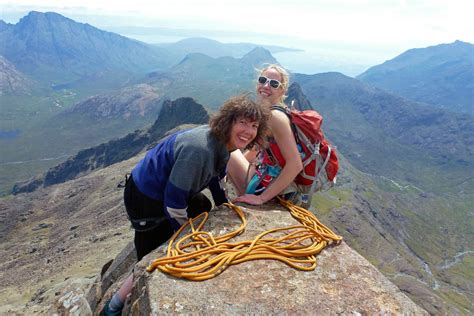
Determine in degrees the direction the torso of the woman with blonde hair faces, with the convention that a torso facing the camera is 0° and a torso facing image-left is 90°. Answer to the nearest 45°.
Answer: approximately 90°

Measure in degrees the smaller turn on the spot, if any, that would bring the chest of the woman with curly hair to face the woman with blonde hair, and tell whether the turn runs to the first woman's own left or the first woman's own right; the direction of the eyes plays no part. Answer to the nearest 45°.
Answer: approximately 45° to the first woman's own left
